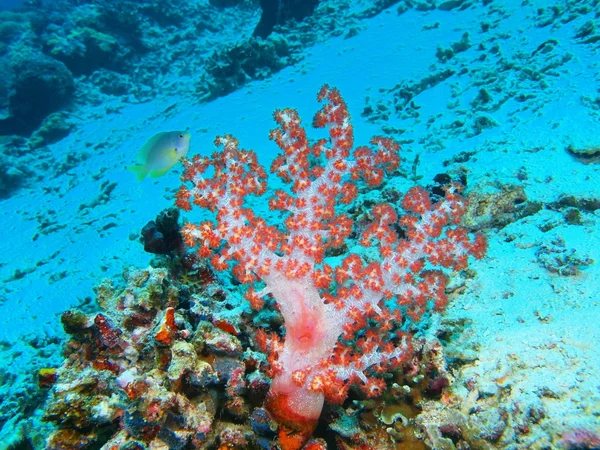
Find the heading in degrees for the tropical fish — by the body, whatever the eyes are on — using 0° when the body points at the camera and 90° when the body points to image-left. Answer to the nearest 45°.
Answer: approximately 270°

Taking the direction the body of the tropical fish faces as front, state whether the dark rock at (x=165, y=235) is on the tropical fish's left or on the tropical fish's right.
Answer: on the tropical fish's right

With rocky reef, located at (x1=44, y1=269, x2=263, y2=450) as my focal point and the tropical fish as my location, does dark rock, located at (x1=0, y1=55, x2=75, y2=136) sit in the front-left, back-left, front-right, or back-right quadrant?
back-right

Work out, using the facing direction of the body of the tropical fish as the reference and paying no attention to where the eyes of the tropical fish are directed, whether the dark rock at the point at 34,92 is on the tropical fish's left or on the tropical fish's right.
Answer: on the tropical fish's left

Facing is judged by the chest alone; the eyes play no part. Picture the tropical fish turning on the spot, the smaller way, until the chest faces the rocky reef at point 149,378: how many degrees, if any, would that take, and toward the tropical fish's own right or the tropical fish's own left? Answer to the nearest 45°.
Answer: approximately 90° to the tropical fish's own right
